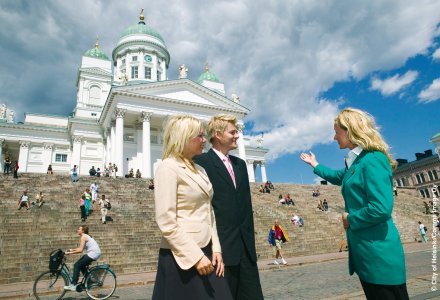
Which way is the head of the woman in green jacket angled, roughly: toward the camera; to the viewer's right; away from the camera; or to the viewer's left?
to the viewer's left

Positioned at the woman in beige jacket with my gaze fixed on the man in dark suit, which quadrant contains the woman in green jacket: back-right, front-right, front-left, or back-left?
front-right

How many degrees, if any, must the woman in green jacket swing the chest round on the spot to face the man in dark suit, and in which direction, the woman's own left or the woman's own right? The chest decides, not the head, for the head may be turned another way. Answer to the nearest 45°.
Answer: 0° — they already face them

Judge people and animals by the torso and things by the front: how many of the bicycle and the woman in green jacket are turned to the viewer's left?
2

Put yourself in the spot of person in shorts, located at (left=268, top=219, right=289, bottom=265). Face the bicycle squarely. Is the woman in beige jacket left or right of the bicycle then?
left

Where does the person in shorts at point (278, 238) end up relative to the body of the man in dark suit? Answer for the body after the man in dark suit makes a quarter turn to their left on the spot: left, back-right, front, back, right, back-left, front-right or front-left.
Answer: front-left

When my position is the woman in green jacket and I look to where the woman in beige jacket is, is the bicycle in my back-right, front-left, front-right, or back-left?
front-right

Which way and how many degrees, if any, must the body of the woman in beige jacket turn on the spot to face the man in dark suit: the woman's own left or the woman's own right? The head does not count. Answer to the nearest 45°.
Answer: approximately 90° to the woman's own left

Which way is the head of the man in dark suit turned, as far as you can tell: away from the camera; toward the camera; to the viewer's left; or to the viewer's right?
to the viewer's right

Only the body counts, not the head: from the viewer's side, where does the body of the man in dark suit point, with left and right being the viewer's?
facing the viewer and to the right of the viewer

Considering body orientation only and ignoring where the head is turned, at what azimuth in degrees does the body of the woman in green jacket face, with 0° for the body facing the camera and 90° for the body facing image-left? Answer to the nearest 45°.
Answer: approximately 90°

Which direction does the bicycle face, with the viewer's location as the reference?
facing to the left of the viewer

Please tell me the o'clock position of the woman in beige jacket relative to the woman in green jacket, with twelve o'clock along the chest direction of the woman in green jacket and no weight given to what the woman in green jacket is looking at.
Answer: The woman in beige jacket is roughly at 11 o'clock from the woman in green jacket.

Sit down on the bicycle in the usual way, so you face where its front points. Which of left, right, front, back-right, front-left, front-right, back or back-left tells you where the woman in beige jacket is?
left

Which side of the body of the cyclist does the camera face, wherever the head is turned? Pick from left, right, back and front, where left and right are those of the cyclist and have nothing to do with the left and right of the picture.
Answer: left

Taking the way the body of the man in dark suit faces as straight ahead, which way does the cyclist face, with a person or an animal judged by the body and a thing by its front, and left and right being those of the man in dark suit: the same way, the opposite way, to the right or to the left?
to the right
